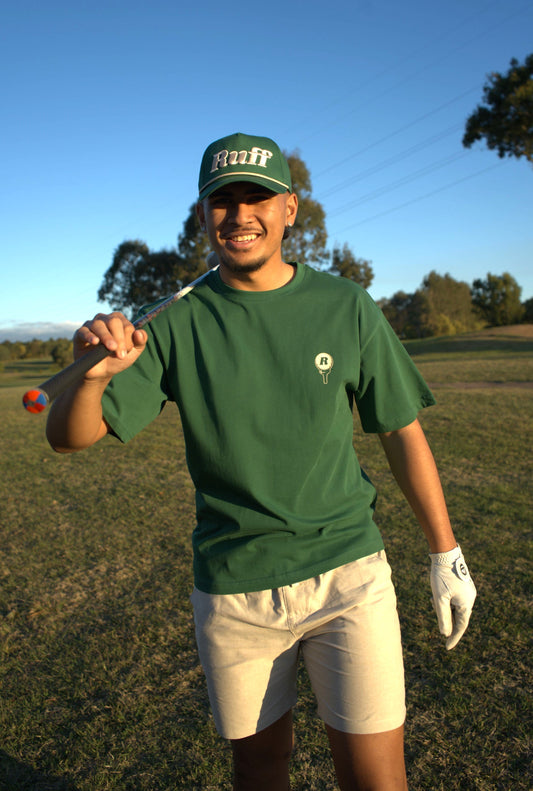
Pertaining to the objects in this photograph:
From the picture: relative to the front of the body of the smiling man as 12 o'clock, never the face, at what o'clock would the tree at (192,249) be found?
The tree is roughly at 6 o'clock from the smiling man.

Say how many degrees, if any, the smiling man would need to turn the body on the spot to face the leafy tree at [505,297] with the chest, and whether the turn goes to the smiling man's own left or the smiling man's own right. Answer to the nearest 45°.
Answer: approximately 135° to the smiling man's own left

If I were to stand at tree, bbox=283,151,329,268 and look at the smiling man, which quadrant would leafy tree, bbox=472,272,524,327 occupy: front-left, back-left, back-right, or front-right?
back-left

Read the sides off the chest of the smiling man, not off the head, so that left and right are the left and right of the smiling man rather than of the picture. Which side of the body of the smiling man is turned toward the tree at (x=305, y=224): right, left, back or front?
back

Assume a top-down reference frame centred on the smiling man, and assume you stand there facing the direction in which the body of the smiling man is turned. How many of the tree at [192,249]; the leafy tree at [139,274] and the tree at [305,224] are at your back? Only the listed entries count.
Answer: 3

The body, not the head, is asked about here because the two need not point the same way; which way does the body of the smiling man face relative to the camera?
toward the camera

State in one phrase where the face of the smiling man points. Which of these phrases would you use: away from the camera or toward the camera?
toward the camera

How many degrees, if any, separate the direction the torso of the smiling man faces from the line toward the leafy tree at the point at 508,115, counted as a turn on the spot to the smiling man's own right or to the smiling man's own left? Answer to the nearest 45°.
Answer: approximately 135° to the smiling man's own left

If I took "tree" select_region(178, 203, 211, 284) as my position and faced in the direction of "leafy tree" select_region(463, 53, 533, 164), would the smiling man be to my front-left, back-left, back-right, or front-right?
front-right

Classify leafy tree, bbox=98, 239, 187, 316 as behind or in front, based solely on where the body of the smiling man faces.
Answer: behind
